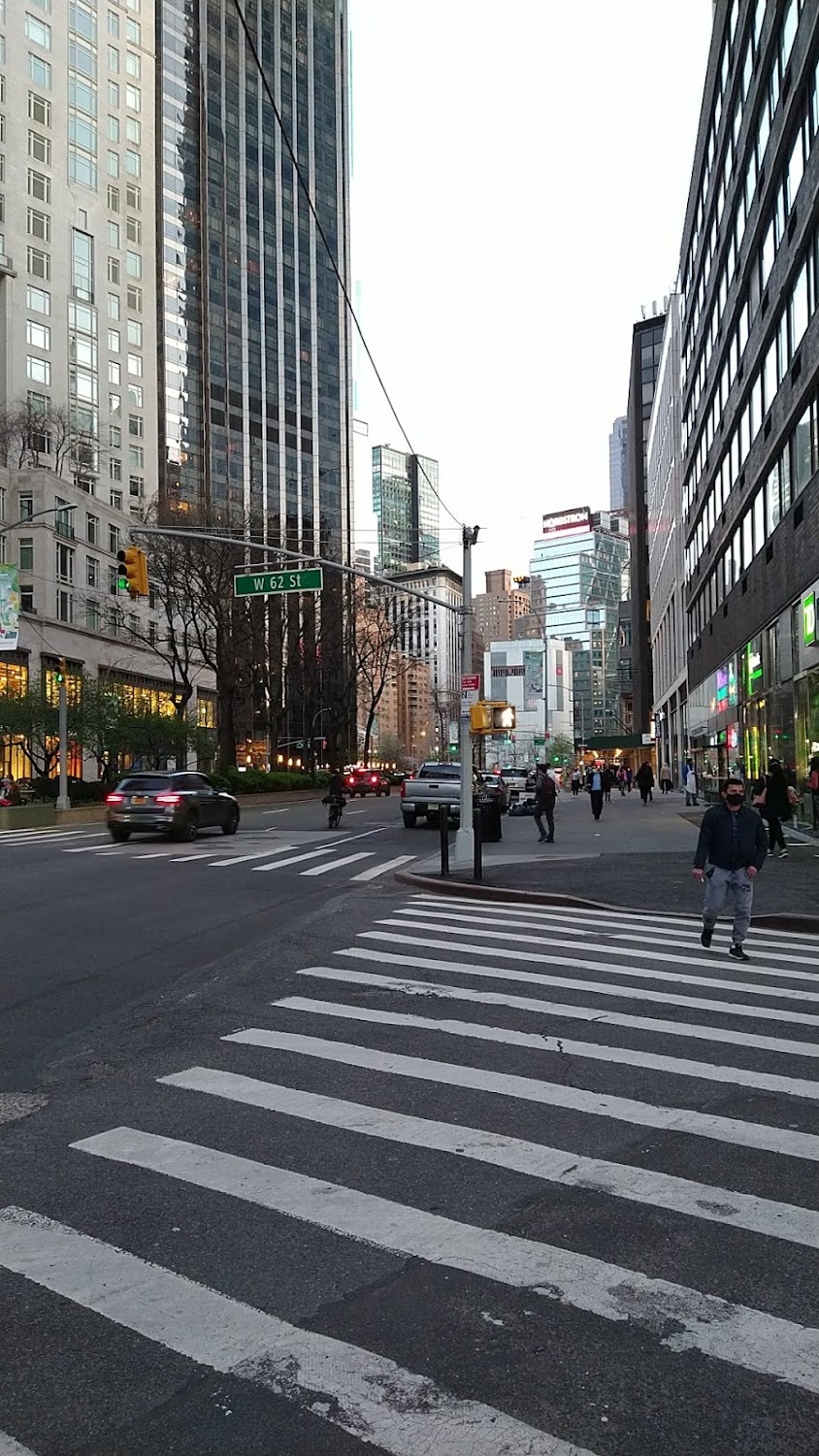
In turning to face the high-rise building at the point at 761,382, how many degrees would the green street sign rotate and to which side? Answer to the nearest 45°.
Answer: approximately 90° to its left

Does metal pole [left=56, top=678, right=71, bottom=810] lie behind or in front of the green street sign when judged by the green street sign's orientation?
behind

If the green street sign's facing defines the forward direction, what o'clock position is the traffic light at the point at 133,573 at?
The traffic light is roughly at 2 o'clock from the green street sign.

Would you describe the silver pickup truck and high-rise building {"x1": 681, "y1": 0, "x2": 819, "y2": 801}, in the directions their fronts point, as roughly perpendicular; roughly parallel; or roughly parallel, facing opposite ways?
roughly perpendicular

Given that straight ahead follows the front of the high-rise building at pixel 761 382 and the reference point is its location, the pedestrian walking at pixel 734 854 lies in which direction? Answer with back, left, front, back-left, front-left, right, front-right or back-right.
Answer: left

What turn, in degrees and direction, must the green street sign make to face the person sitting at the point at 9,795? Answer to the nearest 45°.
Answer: approximately 135° to its right

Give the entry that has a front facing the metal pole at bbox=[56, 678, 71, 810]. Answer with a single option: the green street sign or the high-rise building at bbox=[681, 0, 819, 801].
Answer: the high-rise building

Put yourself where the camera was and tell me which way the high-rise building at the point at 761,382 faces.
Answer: facing to the left of the viewer
